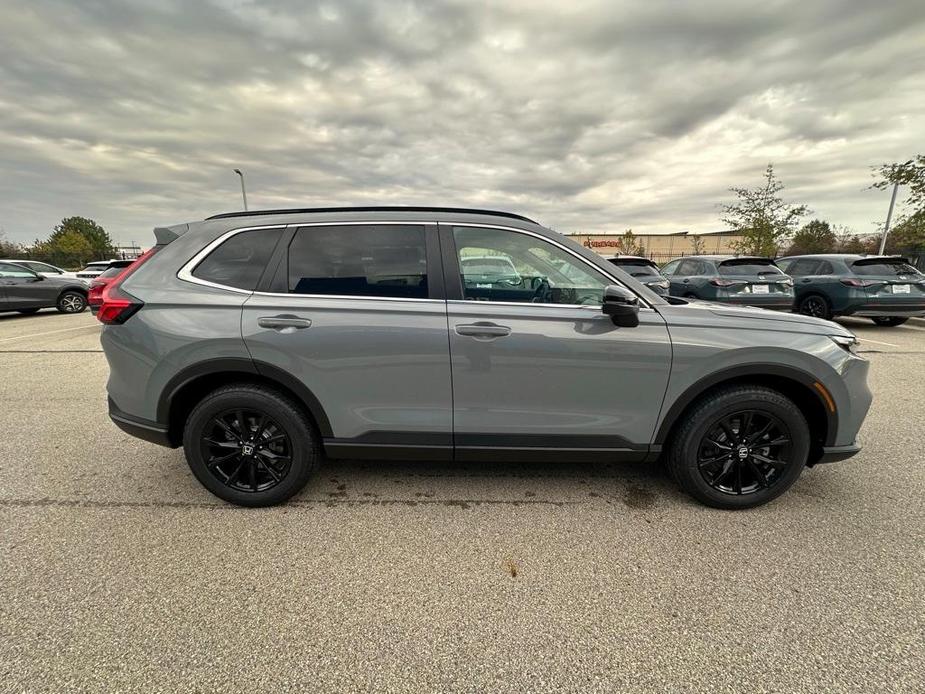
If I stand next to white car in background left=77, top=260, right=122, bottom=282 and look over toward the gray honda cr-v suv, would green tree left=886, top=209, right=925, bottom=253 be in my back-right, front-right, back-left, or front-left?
front-left

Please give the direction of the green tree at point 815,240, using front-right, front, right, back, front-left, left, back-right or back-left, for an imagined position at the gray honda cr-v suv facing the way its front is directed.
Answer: front-left

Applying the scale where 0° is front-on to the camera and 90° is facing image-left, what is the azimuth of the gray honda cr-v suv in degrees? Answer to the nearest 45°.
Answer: approximately 270°

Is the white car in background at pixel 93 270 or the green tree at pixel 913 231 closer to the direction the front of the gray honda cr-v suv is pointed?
the green tree

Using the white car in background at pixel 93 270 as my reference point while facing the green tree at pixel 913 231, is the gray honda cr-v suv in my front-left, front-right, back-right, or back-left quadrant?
front-right

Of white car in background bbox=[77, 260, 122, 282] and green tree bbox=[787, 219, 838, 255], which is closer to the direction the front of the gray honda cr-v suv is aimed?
the green tree

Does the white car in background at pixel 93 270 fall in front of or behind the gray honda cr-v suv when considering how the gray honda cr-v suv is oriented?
behind

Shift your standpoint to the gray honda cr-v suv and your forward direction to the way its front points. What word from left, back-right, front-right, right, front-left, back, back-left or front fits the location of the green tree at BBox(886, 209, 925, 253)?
front-left
